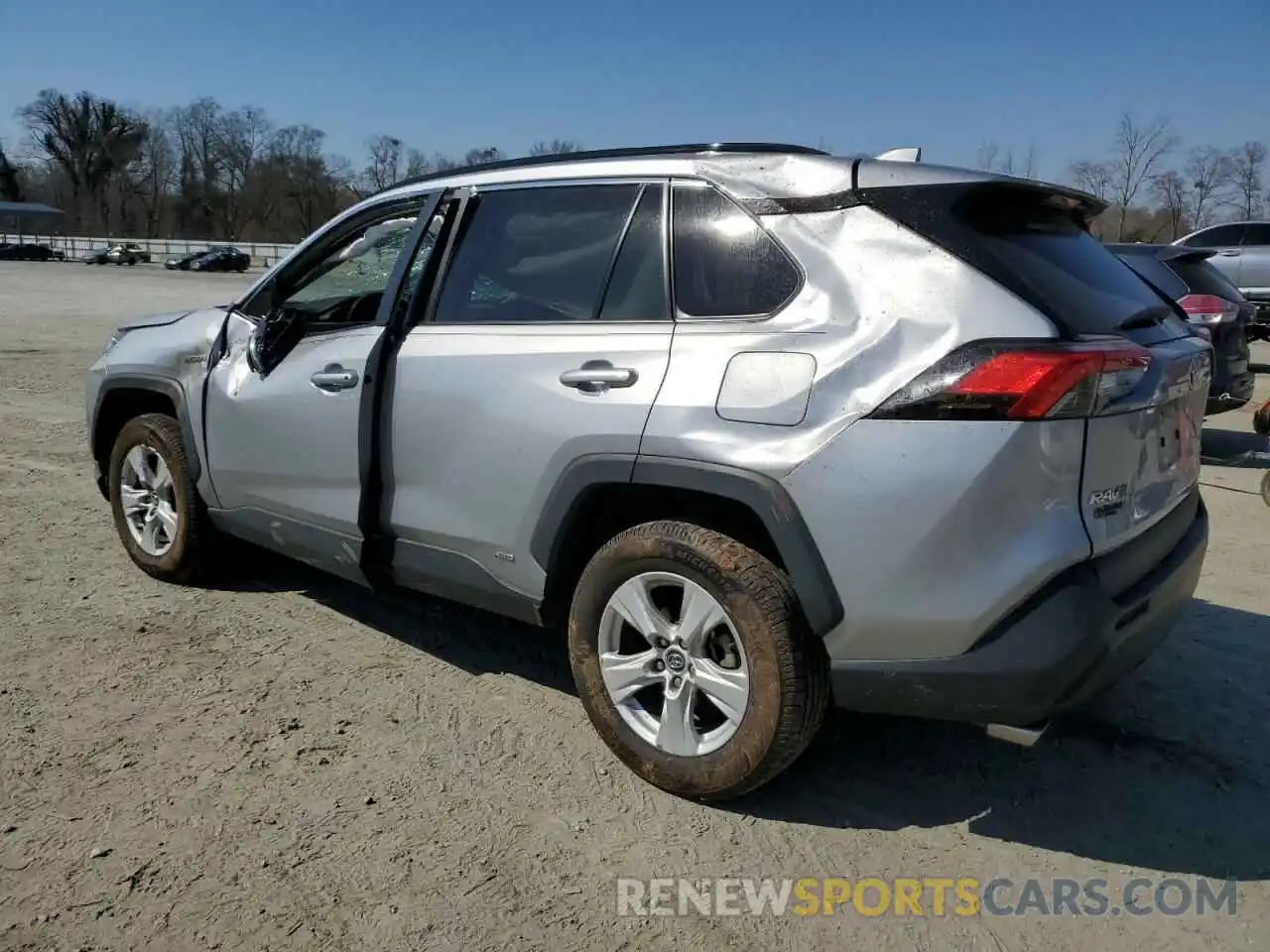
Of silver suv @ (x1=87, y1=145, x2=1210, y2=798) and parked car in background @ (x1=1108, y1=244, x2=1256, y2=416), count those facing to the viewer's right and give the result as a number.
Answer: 0

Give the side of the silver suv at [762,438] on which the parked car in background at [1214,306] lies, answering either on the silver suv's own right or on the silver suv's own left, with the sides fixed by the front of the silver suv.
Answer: on the silver suv's own right

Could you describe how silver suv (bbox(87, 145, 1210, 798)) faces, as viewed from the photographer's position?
facing away from the viewer and to the left of the viewer

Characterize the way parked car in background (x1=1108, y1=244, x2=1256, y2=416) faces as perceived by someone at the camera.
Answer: facing away from the viewer and to the left of the viewer

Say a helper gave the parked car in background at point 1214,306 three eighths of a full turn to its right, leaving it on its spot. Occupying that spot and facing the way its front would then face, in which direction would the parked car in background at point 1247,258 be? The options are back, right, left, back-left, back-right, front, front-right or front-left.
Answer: left

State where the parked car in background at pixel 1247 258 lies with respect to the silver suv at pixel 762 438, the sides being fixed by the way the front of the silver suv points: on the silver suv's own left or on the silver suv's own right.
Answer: on the silver suv's own right

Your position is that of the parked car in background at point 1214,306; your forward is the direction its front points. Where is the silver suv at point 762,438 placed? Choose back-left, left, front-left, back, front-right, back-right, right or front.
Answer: back-left
